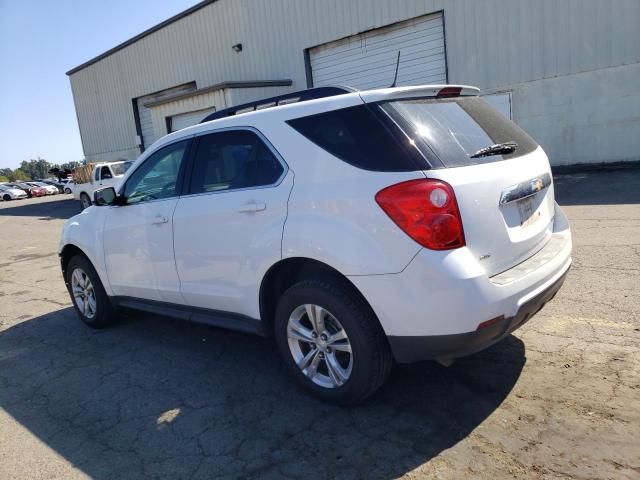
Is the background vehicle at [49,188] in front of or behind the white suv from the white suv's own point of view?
in front

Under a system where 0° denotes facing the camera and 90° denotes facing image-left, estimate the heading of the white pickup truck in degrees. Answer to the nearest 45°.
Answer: approximately 315°

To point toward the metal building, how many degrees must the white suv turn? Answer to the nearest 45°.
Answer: approximately 45° to its right

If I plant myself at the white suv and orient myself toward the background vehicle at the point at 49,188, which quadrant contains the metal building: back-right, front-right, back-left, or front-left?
front-right

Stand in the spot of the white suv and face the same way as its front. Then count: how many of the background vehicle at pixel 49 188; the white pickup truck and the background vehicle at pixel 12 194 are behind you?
0

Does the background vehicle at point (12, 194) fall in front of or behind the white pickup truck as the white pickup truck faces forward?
behind

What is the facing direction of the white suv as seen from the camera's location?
facing away from the viewer and to the left of the viewer

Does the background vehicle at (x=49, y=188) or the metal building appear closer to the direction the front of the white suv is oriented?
the background vehicle

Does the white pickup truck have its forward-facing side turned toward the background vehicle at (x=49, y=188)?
no

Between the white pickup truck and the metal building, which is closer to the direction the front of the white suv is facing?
the white pickup truck

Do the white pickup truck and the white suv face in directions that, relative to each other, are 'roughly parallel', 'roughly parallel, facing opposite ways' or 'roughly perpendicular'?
roughly parallel, facing opposite ways

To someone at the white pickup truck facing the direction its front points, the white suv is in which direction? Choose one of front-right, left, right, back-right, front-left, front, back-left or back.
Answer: front-right
